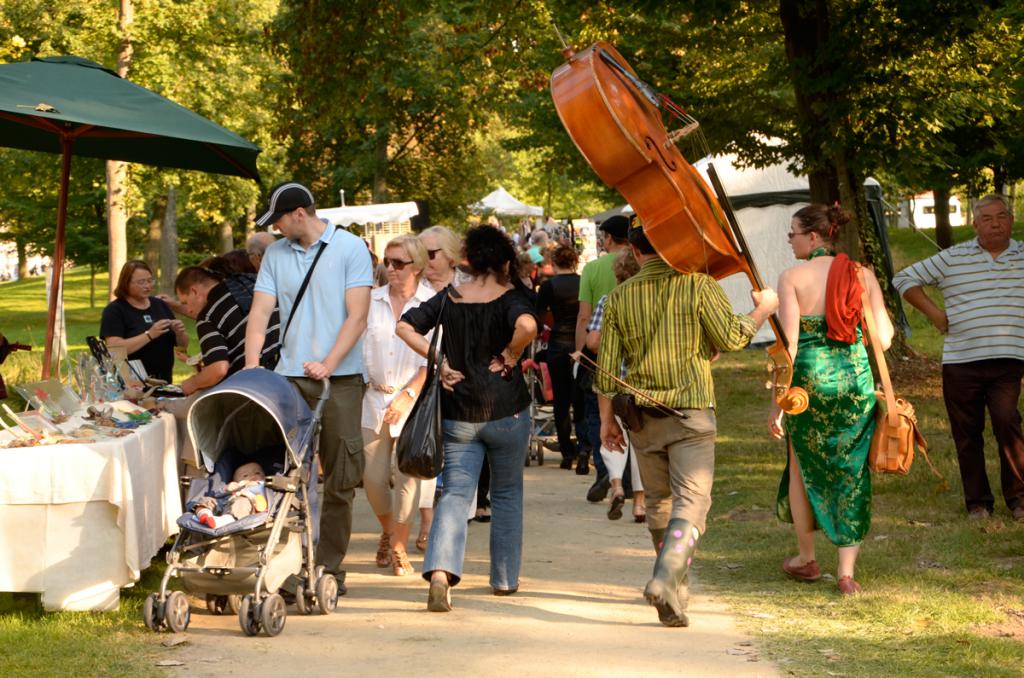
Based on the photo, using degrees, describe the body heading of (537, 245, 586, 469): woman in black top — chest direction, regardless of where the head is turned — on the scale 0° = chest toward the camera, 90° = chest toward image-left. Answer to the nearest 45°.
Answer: approximately 180°

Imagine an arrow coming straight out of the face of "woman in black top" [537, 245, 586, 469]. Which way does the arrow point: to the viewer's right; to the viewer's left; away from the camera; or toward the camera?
away from the camera

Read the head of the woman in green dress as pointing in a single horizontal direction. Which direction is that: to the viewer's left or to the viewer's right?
to the viewer's left

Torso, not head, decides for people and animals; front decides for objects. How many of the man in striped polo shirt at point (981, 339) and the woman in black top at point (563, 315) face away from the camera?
1

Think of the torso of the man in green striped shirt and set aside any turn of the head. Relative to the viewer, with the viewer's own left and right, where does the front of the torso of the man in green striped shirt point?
facing away from the viewer

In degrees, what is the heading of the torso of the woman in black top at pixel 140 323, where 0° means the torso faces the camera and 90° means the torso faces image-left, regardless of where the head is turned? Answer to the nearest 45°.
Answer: approximately 315°

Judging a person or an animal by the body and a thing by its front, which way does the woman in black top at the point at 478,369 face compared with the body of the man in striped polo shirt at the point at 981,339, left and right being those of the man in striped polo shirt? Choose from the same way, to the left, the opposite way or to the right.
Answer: the opposite way

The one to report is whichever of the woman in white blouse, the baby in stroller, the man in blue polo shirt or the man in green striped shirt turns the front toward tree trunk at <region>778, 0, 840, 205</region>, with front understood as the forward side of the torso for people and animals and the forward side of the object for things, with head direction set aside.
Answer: the man in green striped shirt

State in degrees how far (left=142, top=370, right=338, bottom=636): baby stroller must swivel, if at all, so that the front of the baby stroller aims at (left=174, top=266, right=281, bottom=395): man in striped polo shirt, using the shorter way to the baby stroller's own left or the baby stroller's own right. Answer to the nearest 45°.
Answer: approximately 135° to the baby stroller's own right

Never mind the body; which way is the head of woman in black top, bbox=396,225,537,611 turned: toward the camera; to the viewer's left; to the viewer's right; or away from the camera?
away from the camera
